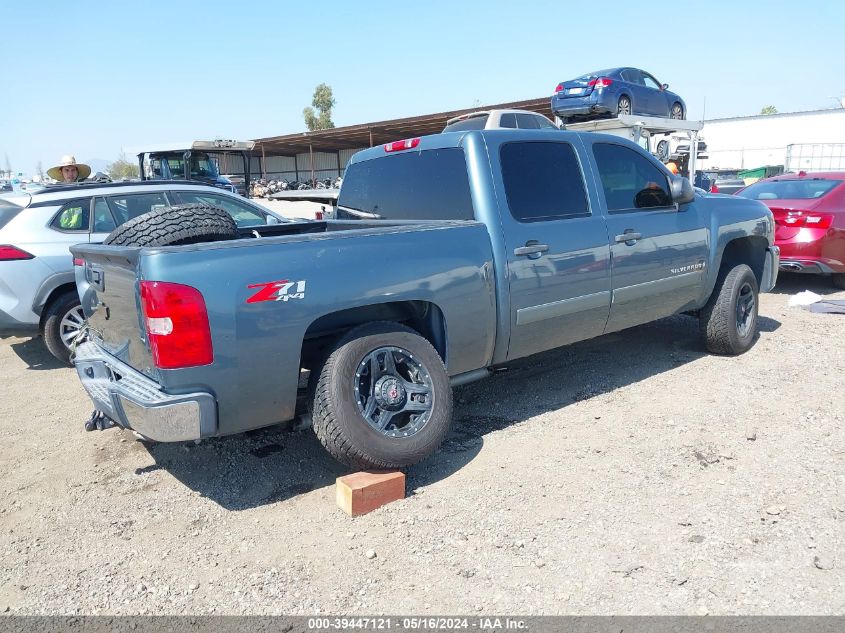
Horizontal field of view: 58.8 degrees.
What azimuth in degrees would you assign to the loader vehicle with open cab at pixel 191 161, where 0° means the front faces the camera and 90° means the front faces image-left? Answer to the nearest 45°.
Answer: approximately 315°

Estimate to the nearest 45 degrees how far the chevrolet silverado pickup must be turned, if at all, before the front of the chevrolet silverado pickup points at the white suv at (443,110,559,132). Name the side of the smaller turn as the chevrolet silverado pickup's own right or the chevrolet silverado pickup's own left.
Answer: approximately 45° to the chevrolet silverado pickup's own left

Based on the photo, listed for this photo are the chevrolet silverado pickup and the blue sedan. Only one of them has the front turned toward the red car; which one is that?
the chevrolet silverado pickup
